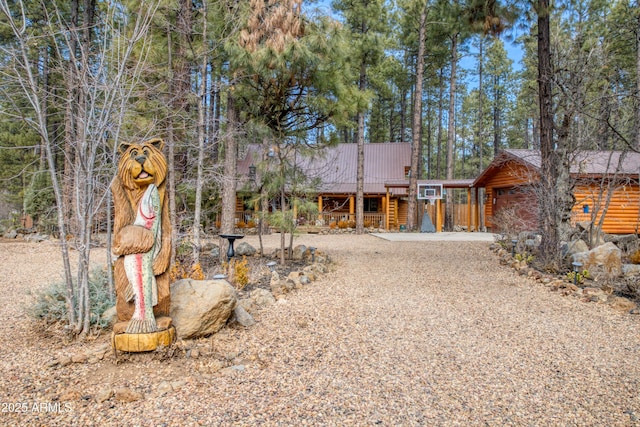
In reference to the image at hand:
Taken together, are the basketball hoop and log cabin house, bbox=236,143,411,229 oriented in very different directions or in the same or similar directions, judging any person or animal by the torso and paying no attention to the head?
same or similar directions

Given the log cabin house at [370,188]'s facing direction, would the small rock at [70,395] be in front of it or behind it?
in front

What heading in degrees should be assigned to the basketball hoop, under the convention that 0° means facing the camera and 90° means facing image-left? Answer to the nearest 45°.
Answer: approximately 0°

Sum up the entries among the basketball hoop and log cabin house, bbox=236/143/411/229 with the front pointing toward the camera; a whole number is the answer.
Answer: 2

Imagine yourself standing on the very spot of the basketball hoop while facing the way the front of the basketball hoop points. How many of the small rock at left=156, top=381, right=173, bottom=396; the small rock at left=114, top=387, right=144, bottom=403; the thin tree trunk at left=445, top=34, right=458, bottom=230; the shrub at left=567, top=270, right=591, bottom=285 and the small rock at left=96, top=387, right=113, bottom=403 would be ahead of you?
4

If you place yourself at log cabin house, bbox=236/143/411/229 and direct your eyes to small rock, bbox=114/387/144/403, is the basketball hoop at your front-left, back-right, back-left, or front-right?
front-left

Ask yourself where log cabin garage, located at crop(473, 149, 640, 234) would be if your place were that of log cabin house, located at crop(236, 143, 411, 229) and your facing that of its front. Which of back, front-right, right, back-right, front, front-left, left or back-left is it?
front-left

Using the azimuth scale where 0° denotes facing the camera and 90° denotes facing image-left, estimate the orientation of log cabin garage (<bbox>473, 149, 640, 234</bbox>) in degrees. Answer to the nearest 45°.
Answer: approximately 45°

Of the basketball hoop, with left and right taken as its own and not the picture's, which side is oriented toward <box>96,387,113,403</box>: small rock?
front

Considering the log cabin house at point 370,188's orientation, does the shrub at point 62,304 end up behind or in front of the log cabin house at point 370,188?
in front

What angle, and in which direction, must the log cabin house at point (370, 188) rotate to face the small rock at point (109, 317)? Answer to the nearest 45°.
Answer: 0° — it already faces it

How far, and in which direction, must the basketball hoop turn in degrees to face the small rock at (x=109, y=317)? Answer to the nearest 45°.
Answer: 0° — it already faces it

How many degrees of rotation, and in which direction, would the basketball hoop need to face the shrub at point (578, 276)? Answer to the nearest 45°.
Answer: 0° — it already faces it

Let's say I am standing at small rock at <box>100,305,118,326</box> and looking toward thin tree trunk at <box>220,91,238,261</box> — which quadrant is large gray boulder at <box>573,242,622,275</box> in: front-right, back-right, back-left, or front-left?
front-right

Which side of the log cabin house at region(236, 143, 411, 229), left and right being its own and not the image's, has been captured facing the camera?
front

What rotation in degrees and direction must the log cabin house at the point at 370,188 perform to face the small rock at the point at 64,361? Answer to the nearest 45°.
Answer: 0° — it already faces it
